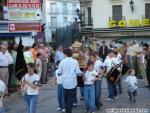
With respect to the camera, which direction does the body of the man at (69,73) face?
away from the camera

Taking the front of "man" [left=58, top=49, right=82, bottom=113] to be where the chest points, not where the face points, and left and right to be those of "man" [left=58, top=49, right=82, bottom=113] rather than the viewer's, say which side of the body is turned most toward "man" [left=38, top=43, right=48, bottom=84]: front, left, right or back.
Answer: front

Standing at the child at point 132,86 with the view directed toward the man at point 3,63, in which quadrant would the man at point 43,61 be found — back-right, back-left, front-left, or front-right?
front-right

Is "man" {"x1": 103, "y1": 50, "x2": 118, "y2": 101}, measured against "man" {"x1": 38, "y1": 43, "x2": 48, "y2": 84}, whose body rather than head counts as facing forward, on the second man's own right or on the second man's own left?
on the second man's own left

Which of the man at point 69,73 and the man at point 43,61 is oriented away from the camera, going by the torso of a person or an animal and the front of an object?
the man at point 69,73

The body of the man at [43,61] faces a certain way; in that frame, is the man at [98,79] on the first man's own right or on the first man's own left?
on the first man's own left
